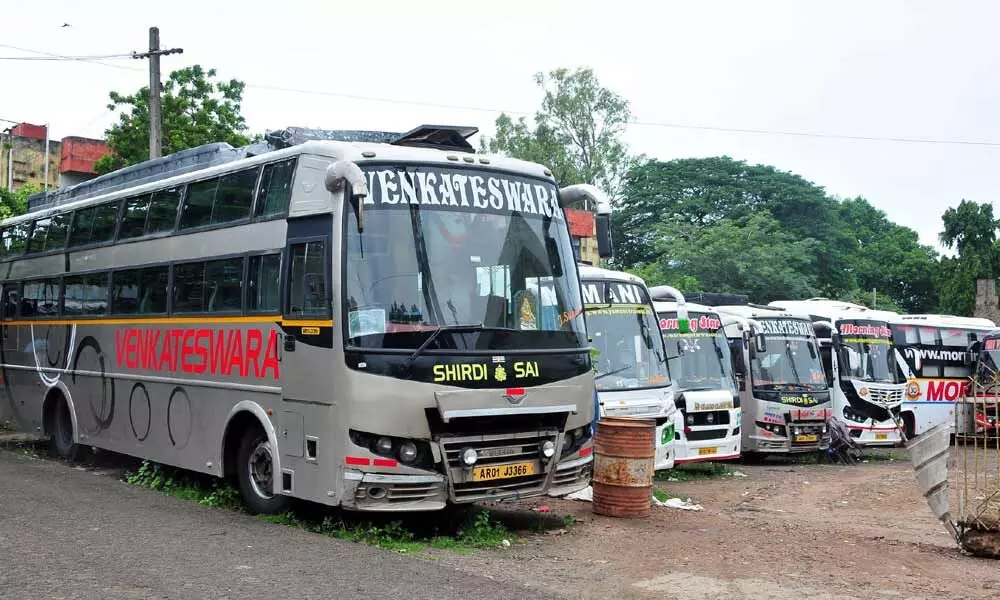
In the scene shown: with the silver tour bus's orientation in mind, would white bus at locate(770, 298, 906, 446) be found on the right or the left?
on its left

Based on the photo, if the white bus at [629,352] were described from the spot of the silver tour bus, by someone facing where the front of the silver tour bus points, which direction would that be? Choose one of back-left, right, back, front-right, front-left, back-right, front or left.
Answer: left

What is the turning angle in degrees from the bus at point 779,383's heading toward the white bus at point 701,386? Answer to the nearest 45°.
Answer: approximately 45° to its right

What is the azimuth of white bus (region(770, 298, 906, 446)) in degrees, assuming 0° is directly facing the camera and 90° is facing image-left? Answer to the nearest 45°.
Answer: approximately 315°

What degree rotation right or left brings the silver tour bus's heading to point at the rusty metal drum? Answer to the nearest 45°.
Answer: approximately 45° to its left

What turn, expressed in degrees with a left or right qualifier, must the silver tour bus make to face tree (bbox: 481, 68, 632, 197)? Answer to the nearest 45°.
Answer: approximately 135° to its left

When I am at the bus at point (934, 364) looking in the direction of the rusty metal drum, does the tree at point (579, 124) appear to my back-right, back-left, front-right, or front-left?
back-right

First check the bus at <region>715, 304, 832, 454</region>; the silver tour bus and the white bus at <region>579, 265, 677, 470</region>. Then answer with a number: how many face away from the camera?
0

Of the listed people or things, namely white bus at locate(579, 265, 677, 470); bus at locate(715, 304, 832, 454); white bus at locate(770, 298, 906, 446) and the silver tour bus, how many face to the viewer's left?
0

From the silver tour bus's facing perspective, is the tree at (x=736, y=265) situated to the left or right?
on its left

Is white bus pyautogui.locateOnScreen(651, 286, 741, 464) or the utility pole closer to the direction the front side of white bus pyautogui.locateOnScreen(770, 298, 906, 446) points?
the white bus

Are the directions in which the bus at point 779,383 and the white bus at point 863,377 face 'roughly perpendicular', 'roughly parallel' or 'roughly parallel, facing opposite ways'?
roughly parallel

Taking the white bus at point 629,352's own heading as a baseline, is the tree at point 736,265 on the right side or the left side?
on its left

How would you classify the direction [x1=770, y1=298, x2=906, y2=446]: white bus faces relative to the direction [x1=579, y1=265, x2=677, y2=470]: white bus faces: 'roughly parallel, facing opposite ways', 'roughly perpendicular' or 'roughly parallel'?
roughly parallel

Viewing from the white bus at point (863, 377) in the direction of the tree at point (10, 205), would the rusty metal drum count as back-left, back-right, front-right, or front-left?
front-left

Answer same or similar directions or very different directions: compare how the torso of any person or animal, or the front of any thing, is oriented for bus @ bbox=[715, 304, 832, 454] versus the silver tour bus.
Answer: same or similar directions

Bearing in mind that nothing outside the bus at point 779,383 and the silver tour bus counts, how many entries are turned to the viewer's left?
0
